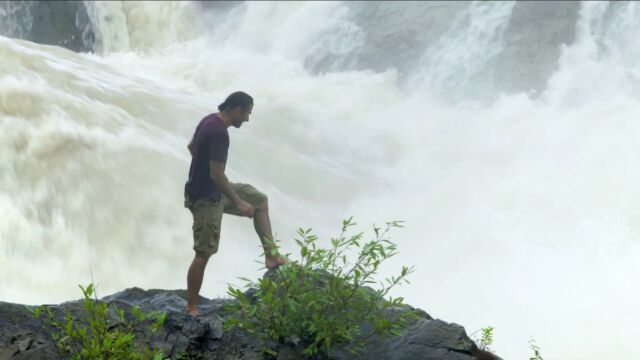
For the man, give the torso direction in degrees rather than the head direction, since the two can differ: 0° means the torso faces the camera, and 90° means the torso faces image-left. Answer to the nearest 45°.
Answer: approximately 270°

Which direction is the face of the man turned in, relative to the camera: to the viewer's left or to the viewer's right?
to the viewer's right
